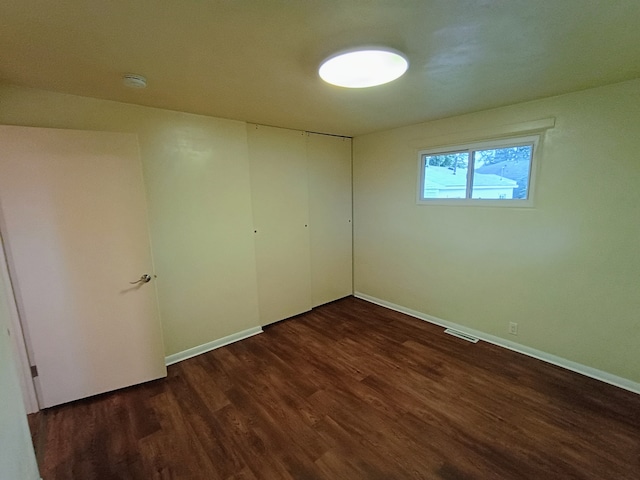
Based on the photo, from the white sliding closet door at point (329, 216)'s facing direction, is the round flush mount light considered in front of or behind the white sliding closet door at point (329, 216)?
in front

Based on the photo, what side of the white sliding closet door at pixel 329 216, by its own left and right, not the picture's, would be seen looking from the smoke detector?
right

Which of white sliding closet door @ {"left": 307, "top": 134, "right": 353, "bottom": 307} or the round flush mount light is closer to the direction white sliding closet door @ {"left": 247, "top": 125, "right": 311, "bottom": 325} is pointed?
the round flush mount light

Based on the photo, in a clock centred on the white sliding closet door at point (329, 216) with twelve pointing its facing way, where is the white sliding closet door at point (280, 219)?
the white sliding closet door at point (280, 219) is roughly at 3 o'clock from the white sliding closet door at point (329, 216).

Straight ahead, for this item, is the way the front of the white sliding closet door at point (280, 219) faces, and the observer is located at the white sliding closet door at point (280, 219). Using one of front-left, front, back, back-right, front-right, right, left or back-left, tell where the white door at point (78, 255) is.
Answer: right

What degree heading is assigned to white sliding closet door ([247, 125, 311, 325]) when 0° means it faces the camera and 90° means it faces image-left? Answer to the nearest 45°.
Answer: approximately 315°

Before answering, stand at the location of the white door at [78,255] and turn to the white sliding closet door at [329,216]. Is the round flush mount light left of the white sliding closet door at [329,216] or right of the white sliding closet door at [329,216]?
right

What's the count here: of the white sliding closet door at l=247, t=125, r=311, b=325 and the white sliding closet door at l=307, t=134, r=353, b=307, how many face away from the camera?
0

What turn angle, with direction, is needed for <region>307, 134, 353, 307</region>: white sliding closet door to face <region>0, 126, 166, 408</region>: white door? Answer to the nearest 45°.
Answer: approximately 90° to its right

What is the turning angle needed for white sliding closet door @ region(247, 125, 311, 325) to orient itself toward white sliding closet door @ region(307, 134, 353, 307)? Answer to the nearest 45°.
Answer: approximately 90° to its left

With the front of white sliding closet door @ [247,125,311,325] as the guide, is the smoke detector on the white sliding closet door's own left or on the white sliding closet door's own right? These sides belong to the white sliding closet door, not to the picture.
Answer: on the white sliding closet door's own right

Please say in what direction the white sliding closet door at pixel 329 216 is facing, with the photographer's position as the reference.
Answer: facing the viewer and to the right of the viewer
